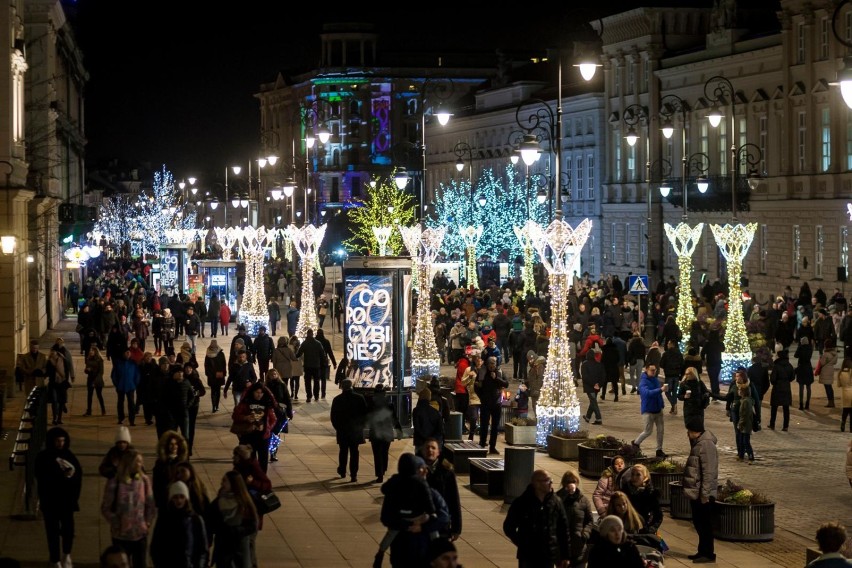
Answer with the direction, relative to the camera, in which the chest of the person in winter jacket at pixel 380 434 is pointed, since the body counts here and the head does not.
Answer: away from the camera

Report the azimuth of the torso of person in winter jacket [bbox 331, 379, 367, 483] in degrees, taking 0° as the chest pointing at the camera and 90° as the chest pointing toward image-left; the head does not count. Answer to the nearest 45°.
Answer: approximately 180°

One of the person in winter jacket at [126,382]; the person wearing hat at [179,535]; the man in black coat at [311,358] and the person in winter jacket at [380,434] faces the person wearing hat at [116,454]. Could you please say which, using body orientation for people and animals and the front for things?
the person in winter jacket at [126,382]

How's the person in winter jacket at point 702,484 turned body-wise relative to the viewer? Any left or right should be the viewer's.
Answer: facing to the left of the viewer

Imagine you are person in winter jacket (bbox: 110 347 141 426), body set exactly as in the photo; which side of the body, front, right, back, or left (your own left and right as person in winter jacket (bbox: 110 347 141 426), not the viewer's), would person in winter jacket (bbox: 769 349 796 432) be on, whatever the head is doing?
left

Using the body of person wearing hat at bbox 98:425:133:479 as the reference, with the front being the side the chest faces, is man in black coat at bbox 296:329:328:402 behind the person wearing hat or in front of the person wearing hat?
behind

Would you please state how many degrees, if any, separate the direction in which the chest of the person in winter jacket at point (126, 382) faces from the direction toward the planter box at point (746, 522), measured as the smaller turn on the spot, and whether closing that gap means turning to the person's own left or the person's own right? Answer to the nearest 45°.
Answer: approximately 45° to the person's own left

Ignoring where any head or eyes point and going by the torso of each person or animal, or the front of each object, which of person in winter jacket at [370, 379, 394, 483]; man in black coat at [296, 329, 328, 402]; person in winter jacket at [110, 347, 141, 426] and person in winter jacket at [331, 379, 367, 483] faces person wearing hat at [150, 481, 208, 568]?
person in winter jacket at [110, 347, 141, 426]

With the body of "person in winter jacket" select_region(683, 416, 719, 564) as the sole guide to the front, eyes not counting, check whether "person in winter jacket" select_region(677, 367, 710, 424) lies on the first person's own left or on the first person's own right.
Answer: on the first person's own right

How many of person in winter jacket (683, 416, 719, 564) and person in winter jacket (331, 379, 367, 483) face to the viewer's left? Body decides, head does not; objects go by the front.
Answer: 1
